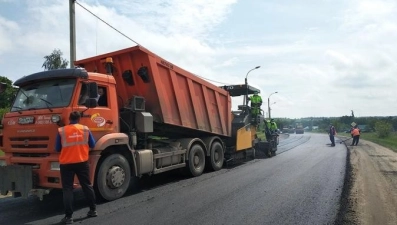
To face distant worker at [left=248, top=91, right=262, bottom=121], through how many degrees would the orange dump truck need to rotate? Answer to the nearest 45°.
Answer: approximately 180°

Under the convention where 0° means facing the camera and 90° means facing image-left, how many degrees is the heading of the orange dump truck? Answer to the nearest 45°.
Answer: approximately 45°

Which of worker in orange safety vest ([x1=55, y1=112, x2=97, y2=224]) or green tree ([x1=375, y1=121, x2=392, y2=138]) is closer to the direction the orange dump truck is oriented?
the worker in orange safety vest

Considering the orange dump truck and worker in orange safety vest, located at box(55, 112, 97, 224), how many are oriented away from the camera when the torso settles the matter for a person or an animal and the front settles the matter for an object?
1

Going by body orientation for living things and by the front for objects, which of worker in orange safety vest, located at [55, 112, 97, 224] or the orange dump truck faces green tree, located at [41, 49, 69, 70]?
the worker in orange safety vest

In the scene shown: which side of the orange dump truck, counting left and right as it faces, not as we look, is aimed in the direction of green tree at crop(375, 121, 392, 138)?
back

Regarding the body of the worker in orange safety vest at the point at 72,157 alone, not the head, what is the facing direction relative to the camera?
away from the camera

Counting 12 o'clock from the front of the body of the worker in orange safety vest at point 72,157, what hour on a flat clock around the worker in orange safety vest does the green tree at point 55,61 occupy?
The green tree is roughly at 12 o'clock from the worker in orange safety vest.

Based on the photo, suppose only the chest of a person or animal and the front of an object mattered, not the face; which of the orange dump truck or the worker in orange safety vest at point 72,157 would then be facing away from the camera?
the worker in orange safety vest

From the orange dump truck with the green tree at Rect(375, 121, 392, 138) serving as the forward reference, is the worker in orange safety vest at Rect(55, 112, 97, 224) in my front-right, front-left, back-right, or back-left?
back-right
